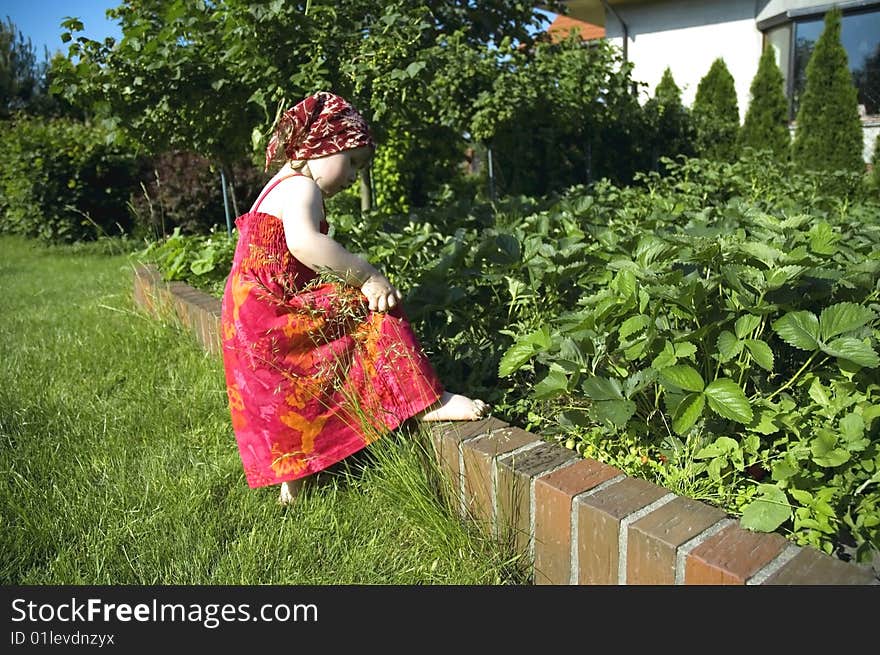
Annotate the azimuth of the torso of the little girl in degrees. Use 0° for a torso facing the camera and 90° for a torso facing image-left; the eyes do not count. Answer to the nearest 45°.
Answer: approximately 270°

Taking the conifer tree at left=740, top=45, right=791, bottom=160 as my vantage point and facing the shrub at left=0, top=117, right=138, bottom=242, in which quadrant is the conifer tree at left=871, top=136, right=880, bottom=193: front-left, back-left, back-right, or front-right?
back-left

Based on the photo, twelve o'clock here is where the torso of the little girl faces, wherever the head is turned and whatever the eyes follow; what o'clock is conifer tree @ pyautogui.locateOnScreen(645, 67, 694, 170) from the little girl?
The conifer tree is roughly at 10 o'clock from the little girl.

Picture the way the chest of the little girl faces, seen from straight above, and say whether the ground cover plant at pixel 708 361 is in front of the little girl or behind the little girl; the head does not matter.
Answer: in front

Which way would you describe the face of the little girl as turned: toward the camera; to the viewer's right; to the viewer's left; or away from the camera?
to the viewer's right

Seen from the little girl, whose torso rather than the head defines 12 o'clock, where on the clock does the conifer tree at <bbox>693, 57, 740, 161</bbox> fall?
The conifer tree is roughly at 10 o'clock from the little girl.

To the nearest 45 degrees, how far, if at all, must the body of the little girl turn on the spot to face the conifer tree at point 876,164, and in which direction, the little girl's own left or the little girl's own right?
approximately 45° to the little girl's own left
